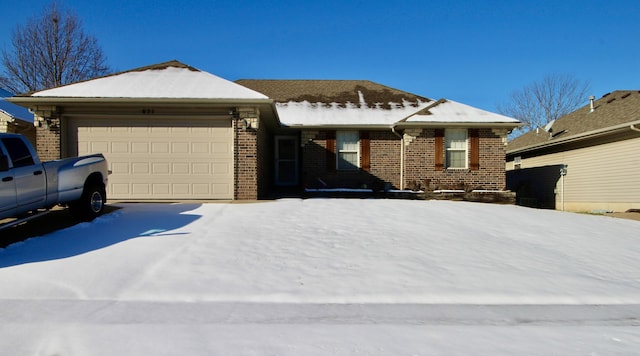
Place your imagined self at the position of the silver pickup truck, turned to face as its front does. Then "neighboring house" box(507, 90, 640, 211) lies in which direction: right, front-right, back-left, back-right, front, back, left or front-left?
back-left

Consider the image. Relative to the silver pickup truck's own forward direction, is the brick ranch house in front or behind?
behind

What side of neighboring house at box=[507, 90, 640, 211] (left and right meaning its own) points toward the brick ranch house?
right

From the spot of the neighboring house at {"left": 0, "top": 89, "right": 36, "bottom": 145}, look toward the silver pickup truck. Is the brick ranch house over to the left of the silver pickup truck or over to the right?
left

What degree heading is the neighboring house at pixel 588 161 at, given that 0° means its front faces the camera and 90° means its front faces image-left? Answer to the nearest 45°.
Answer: approximately 315°

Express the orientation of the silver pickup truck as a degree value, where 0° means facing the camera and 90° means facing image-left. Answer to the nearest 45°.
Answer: approximately 45°

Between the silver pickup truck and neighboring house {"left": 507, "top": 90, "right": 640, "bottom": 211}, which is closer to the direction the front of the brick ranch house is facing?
the silver pickup truck

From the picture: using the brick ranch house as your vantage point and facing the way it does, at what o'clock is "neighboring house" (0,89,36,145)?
The neighboring house is roughly at 4 o'clock from the brick ranch house.
